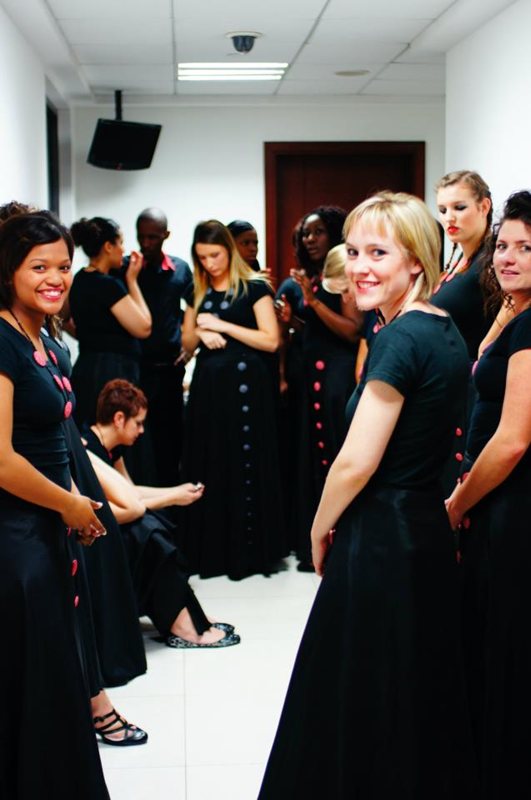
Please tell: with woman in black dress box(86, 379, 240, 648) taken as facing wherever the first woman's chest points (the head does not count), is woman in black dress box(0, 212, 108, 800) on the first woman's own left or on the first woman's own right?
on the first woman's own right

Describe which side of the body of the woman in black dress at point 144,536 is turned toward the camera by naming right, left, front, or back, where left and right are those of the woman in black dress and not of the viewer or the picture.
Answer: right

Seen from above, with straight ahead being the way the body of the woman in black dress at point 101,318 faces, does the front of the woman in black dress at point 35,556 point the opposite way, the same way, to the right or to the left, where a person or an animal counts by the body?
to the right

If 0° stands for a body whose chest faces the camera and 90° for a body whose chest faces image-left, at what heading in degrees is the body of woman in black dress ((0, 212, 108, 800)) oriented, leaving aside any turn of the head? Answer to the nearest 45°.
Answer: approximately 315°

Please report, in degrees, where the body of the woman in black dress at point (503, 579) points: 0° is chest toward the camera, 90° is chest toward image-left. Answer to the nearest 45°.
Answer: approximately 90°

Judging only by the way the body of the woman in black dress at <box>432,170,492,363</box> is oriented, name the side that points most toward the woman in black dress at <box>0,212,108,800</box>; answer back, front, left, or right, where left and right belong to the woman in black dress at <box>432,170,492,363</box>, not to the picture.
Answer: front

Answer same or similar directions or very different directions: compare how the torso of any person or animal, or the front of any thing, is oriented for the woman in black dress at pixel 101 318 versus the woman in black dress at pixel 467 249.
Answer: very different directions

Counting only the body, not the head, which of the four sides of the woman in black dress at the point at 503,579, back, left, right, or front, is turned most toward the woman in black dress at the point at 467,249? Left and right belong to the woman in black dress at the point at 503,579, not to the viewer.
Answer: right

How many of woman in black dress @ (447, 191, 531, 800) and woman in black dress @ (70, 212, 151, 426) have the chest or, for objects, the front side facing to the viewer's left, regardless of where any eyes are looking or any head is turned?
1

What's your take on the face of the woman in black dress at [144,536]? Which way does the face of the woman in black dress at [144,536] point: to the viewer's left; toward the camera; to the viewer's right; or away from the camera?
to the viewer's right
